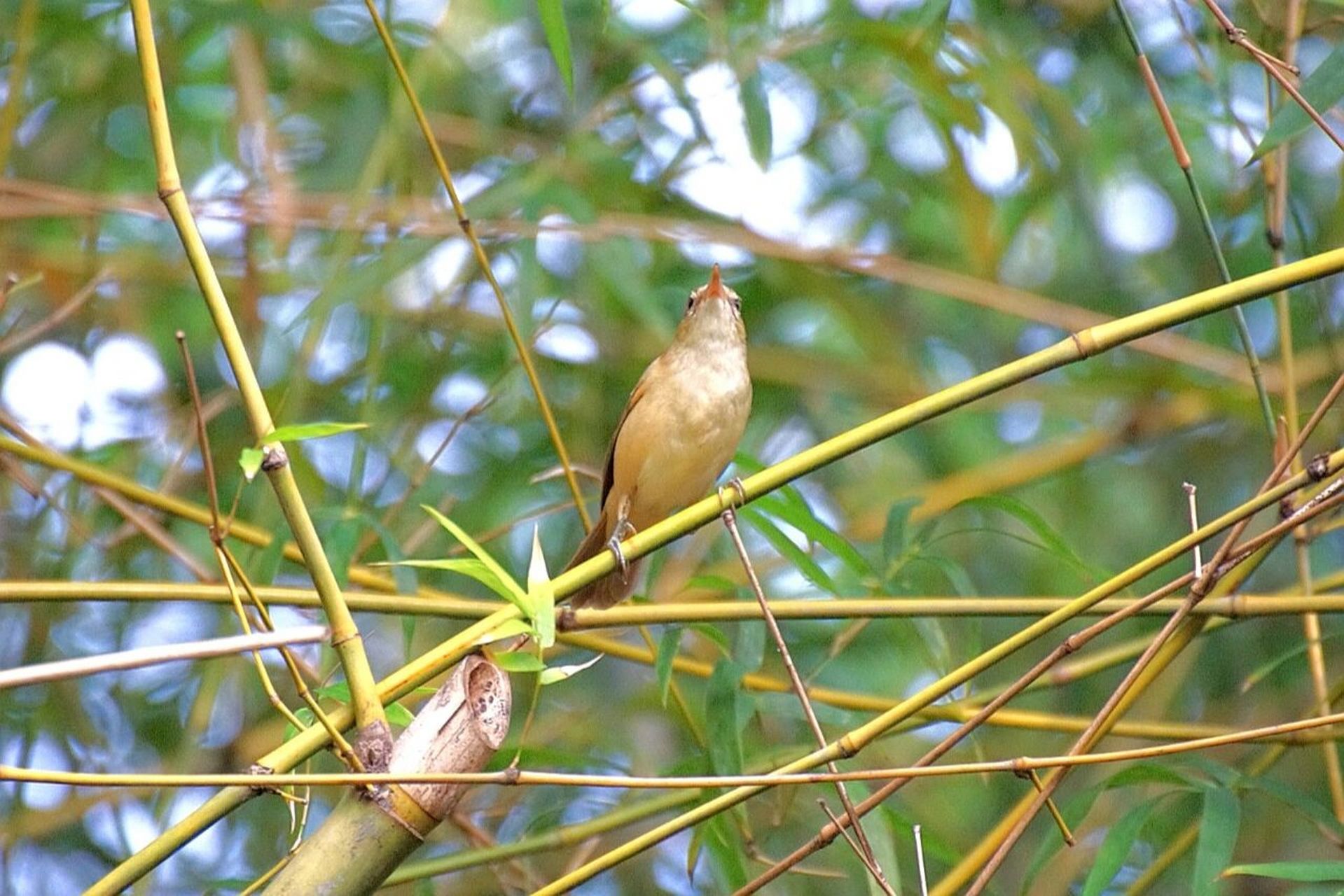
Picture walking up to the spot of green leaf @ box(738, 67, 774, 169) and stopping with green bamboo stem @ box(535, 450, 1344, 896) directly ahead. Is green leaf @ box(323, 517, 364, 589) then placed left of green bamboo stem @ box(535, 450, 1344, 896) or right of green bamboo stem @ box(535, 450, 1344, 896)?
right

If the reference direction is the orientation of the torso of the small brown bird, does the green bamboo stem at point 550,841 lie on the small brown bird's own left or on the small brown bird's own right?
on the small brown bird's own right

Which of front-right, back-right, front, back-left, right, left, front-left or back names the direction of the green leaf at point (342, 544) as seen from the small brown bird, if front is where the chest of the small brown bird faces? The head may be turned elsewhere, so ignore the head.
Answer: right

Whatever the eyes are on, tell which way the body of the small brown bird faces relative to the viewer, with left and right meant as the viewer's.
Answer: facing the viewer and to the right of the viewer

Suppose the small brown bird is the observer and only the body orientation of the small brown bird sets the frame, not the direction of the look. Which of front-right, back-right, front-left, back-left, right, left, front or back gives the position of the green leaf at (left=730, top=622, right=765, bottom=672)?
back-left

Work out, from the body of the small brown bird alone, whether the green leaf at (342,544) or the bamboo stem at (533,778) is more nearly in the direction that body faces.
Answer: the bamboo stem

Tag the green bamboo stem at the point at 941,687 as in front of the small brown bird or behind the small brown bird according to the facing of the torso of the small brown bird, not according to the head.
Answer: in front
